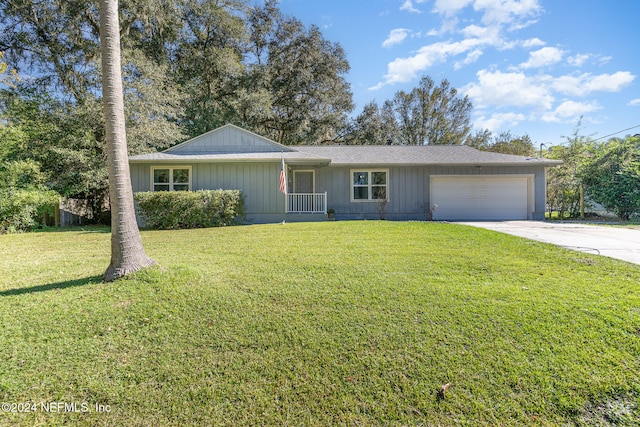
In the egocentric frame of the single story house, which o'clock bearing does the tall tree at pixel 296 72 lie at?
The tall tree is roughly at 5 o'clock from the single story house.

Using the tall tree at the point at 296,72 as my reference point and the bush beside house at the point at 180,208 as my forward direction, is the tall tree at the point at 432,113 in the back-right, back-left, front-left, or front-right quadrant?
back-left

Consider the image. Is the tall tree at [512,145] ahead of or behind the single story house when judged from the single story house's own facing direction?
behind

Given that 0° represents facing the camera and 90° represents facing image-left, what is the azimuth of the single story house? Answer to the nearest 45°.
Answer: approximately 0°

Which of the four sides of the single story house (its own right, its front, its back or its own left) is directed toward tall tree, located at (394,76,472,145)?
back

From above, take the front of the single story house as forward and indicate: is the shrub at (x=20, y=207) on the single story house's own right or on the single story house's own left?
on the single story house's own right

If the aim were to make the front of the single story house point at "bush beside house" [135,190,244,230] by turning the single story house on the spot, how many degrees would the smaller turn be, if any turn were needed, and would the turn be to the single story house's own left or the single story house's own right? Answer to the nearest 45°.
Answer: approximately 45° to the single story house's own right
